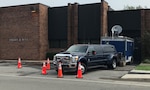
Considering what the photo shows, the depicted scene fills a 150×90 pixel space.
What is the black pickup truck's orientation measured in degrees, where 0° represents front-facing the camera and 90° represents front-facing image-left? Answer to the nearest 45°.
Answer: approximately 45°

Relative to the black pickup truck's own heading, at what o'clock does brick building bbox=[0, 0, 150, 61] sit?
The brick building is roughly at 4 o'clock from the black pickup truck.

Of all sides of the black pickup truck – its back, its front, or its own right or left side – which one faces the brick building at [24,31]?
right

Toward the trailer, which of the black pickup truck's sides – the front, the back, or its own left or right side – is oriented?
back
